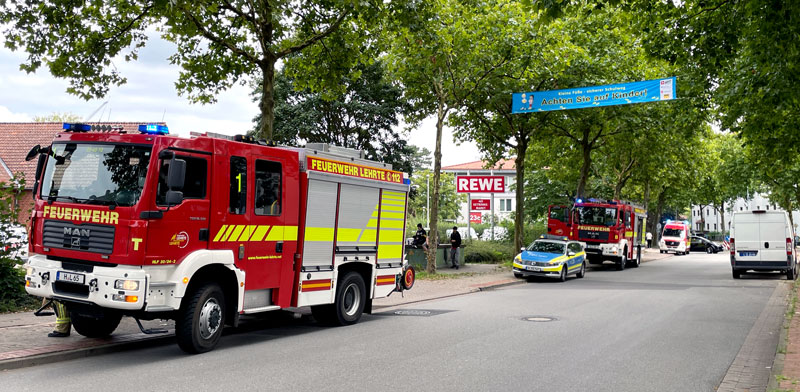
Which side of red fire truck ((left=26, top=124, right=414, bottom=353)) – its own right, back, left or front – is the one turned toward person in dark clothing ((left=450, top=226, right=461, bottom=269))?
back

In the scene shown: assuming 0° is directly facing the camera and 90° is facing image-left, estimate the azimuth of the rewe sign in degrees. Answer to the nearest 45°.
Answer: approximately 0°

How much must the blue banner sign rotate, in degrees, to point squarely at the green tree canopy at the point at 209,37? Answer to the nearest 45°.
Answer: approximately 45° to its right

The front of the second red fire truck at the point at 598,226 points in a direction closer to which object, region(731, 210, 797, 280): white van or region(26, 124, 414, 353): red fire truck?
the red fire truck

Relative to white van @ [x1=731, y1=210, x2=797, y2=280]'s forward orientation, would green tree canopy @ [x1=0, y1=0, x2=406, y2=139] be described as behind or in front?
behind

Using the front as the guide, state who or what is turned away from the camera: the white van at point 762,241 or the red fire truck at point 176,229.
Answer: the white van

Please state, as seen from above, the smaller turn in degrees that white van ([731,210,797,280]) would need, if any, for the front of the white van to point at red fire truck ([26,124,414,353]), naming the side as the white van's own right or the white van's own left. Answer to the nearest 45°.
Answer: approximately 180°

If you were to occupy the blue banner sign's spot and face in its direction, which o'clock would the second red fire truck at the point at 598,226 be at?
The second red fire truck is roughly at 6 o'clock from the blue banner sign.

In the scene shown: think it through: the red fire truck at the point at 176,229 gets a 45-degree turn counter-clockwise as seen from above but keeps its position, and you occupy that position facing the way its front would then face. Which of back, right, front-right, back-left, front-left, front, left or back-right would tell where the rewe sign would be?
back-left
